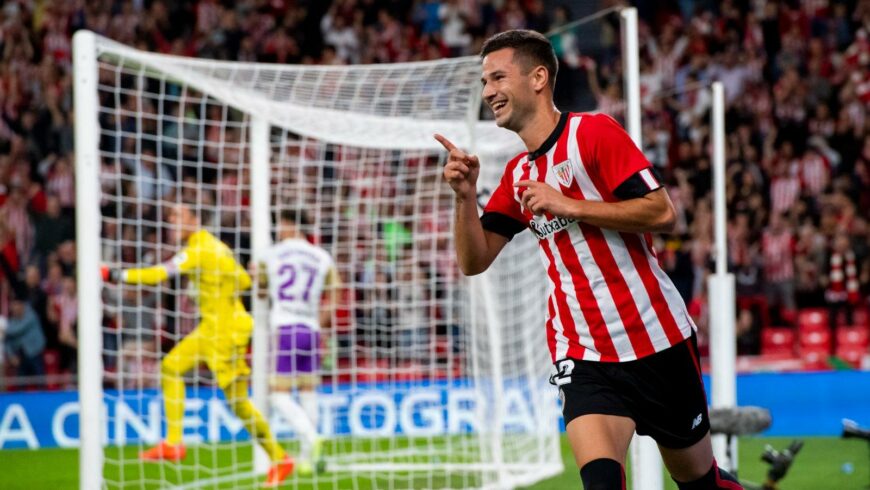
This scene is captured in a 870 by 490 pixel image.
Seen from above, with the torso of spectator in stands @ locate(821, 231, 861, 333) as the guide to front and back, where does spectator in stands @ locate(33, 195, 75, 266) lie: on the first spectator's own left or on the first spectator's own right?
on the first spectator's own right

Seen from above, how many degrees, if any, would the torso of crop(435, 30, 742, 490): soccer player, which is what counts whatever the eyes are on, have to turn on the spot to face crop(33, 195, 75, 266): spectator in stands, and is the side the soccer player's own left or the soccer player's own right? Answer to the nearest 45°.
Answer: approximately 90° to the soccer player's own right

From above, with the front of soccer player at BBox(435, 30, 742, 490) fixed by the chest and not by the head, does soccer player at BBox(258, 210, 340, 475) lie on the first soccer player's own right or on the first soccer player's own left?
on the first soccer player's own right

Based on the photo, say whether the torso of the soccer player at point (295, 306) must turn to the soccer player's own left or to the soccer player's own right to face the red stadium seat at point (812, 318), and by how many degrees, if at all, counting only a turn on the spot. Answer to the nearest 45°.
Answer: approximately 45° to the soccer player's own right

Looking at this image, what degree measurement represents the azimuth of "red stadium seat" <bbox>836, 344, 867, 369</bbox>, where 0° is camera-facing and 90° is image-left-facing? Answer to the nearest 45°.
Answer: approximately 0°

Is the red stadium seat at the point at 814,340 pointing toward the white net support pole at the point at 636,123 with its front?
yes

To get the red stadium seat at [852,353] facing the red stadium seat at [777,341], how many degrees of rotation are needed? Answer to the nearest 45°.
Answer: approximately 90° to its right

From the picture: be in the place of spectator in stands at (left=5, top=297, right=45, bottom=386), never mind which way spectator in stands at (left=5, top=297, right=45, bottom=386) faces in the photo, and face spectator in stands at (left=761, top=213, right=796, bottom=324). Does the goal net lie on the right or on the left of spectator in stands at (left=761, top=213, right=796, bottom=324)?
right
